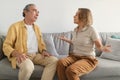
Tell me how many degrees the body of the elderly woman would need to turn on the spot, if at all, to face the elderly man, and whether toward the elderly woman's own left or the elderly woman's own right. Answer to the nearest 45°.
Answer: approximately 45° to the elderly woman's own right

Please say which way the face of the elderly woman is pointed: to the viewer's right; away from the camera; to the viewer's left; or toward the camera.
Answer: to the viewer's left

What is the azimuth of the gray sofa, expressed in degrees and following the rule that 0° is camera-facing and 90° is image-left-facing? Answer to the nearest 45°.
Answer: approximately 0°

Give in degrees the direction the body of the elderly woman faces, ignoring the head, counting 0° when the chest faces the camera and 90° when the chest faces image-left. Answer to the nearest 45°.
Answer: approximately 45°
